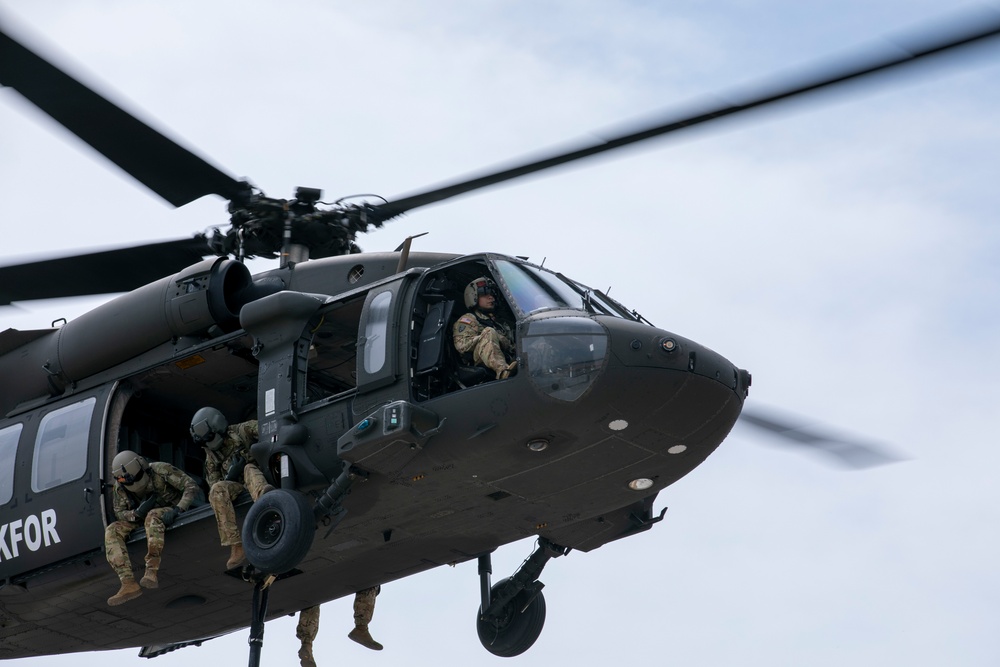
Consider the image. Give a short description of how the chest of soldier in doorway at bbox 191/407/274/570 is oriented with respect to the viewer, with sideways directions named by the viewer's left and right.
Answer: facing the viewer

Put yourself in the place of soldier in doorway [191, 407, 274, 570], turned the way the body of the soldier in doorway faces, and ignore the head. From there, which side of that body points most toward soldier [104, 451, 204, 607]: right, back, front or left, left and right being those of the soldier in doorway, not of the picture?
right

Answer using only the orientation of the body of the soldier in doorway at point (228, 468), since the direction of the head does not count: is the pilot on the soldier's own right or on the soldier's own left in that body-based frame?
on the soldier's own left
